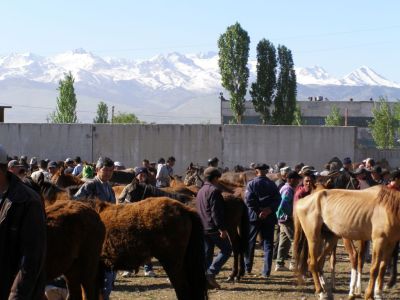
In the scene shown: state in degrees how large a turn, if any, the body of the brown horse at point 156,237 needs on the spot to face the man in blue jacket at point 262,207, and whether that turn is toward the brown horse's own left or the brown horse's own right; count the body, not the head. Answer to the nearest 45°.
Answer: approximately 135° to the brown horse's own right

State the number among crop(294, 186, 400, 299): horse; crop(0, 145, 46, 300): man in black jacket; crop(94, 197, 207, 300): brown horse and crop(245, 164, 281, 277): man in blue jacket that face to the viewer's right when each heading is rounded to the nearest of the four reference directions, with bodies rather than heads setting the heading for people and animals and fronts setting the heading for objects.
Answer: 1

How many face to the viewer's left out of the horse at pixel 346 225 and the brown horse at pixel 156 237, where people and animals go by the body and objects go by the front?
1

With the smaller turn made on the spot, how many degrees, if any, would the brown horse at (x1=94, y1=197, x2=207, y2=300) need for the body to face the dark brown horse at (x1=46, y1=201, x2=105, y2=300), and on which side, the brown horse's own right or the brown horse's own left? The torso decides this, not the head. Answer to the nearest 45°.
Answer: approximately 45° to the brown horse's own left

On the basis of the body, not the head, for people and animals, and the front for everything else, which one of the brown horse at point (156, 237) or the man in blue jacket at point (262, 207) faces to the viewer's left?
the brown horse

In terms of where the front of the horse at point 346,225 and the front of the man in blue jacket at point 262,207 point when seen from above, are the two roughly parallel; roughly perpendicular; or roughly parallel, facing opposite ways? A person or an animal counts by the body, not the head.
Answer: roughly perpendicular

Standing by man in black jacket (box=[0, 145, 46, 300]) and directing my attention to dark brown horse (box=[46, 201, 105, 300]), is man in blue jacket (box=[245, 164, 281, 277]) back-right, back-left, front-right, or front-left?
front-right

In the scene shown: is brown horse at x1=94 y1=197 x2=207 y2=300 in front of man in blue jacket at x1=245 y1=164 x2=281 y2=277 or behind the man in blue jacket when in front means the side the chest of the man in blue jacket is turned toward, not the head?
behind

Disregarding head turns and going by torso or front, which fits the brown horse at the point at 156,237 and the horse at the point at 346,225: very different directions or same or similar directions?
very different directions

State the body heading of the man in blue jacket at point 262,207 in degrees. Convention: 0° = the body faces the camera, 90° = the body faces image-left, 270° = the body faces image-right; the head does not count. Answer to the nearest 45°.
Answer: approximately 180°
